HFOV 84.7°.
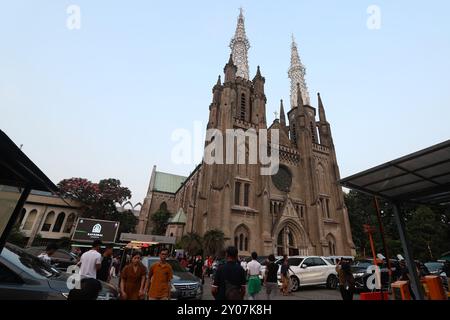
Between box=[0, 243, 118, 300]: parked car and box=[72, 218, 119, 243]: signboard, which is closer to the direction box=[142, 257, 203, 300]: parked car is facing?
the parked car

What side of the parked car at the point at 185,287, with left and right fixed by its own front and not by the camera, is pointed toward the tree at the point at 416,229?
left

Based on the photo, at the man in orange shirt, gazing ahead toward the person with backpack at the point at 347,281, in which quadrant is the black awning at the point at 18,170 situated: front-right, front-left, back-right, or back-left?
back-right

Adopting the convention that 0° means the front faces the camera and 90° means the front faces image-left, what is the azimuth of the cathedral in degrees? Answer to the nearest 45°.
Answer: approximately 315°

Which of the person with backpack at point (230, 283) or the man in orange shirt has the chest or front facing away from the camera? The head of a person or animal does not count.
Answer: the person with backpack

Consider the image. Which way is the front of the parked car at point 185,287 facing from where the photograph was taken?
facing the viewer and to the right of the viewer

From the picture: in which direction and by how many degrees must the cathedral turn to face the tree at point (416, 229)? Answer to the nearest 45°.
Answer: approximately 45° to its left

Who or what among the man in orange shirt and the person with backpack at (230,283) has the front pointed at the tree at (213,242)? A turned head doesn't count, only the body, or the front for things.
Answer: the person with backpack

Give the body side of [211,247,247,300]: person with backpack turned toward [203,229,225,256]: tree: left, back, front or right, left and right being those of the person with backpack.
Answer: front

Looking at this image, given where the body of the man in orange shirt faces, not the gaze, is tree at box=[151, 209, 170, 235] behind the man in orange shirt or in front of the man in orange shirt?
behind

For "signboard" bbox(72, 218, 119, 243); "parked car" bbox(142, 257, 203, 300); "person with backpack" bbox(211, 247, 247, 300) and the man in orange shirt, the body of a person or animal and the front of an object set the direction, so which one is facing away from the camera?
the person with backpack

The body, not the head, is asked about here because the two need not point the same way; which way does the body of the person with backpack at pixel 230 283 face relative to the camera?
away from the camera

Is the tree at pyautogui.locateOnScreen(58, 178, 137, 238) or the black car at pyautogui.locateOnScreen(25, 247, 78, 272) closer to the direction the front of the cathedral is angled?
the black car

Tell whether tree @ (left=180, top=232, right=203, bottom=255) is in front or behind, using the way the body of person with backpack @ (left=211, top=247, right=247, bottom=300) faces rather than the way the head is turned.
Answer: in front

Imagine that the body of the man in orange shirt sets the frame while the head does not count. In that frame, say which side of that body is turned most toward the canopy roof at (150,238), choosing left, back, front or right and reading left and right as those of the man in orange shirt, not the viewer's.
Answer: back
